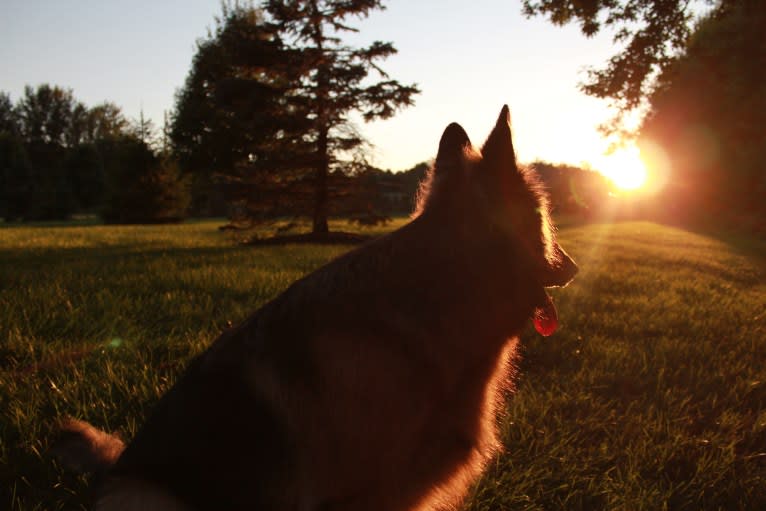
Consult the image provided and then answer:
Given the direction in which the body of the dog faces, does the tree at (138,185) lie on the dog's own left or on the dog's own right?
on the dog's own left

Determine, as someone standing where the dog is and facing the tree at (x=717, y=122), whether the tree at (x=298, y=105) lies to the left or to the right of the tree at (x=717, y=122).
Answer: left

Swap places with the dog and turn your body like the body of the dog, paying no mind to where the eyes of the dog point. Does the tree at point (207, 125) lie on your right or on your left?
on your left

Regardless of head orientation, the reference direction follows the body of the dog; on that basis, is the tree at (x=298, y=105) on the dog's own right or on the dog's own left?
on the dog's own left
